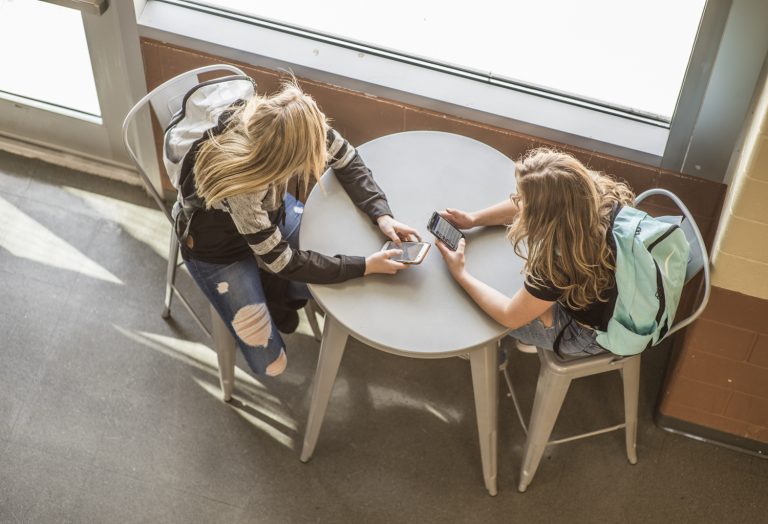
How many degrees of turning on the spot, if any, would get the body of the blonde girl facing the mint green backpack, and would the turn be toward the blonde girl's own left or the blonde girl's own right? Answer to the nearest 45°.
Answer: approximately 45° to the blonde girl's own left

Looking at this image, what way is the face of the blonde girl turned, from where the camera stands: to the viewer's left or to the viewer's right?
to the viewer's right

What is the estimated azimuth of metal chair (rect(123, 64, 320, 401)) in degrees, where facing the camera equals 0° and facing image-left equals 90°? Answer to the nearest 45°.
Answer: approximately 315°

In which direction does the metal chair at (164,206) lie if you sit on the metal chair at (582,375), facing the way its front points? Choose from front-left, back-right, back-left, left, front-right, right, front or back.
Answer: front

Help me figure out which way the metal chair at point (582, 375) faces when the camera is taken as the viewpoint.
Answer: facing to the left of the viewer

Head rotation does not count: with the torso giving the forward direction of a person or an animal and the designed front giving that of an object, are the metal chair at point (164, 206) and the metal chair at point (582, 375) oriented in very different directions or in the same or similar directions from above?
very different directions

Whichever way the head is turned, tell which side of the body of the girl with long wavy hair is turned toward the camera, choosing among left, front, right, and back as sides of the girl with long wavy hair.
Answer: left

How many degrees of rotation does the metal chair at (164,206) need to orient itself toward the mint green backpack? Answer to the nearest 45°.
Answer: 0° — it already faces it

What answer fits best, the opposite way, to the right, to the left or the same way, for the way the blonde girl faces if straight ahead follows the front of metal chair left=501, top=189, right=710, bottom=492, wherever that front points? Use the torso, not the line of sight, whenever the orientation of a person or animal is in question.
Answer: the opposite way

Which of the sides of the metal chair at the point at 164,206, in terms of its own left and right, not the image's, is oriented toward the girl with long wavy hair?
front
